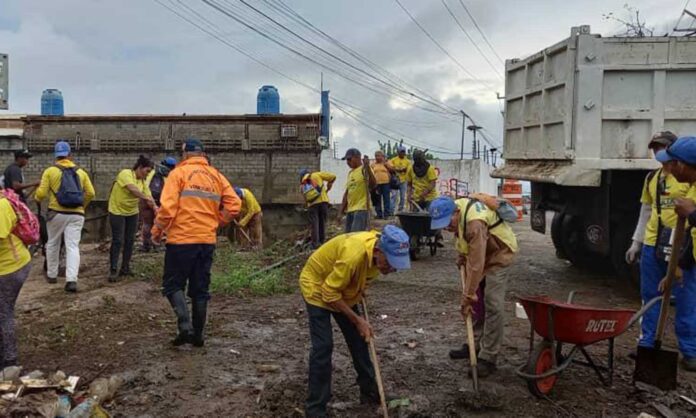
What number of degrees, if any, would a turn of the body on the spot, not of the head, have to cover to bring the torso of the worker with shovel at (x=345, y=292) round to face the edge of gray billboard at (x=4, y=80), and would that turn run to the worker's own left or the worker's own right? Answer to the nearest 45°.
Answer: approximately 135° to the worker's own left

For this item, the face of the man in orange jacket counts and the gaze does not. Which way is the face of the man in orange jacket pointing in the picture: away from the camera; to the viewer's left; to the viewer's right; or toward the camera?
away from the camera

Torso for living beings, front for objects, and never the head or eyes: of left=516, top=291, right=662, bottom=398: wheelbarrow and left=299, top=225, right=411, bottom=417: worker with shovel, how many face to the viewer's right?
1

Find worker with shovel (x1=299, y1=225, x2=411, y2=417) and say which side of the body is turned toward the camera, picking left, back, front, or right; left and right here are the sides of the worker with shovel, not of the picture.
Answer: right

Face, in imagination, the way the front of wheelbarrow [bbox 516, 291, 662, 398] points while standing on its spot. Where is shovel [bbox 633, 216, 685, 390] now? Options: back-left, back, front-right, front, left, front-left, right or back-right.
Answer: back

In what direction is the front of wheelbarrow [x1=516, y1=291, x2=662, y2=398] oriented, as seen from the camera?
facing the viewer and to the left of the viewer

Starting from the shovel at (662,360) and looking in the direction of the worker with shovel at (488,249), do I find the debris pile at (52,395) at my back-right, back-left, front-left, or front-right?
front-left

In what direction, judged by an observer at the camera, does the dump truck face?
facing away from the viewer and to the right of the viewer

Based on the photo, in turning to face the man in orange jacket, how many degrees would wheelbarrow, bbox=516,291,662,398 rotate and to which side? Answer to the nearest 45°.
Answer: approximately 45° to its right

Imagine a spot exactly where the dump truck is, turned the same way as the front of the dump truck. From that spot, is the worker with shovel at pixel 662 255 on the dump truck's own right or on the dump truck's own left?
on the dump truck's own right

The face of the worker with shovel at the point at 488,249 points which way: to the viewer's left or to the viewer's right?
to the viewer's left

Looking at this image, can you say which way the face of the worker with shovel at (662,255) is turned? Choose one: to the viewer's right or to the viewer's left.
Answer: to the viewer's left

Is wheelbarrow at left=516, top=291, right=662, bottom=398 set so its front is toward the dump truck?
no

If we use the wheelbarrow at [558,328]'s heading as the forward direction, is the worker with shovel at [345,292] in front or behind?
in front

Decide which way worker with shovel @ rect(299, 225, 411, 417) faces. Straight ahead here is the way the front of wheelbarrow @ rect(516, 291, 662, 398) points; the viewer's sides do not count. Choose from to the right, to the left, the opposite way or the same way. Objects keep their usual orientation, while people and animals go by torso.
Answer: the opposite way

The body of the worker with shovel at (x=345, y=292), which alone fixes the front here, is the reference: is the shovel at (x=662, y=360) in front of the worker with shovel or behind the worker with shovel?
in front
